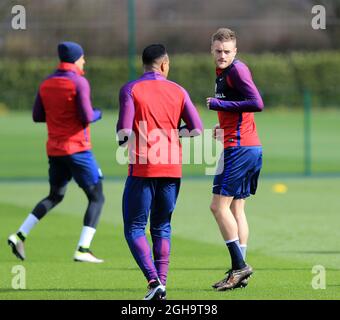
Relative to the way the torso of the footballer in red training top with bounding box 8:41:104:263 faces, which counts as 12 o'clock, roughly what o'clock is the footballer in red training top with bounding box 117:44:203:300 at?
the footballer in red training top with bounding box 117:44:203:300 is roughly at 4 o'clock from the footballer in red training top with bounding box 8:41:104:263.

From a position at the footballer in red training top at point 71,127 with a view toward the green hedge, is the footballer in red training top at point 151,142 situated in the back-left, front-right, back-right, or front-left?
back-right

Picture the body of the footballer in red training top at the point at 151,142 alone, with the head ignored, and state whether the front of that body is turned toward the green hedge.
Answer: yes

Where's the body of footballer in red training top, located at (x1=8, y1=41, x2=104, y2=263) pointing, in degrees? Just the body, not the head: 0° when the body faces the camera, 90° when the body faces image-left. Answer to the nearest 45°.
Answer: approximately 225°

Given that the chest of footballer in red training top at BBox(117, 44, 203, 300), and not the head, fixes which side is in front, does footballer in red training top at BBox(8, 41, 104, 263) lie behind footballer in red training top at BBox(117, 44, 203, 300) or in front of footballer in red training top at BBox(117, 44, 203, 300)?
in front

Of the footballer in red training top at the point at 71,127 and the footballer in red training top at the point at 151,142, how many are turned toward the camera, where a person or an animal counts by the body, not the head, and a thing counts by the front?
0

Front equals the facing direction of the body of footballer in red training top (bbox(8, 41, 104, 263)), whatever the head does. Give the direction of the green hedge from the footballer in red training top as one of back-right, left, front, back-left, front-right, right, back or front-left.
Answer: front-left

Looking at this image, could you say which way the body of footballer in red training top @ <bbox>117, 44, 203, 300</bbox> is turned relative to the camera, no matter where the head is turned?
away from the camera

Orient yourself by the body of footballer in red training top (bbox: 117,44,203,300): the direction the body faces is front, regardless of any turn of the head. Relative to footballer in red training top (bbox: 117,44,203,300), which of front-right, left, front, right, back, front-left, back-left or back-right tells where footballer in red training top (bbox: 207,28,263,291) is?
front-right

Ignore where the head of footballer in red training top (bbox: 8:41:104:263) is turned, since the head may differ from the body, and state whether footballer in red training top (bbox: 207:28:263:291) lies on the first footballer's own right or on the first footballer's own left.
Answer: on the first footballer's own right
